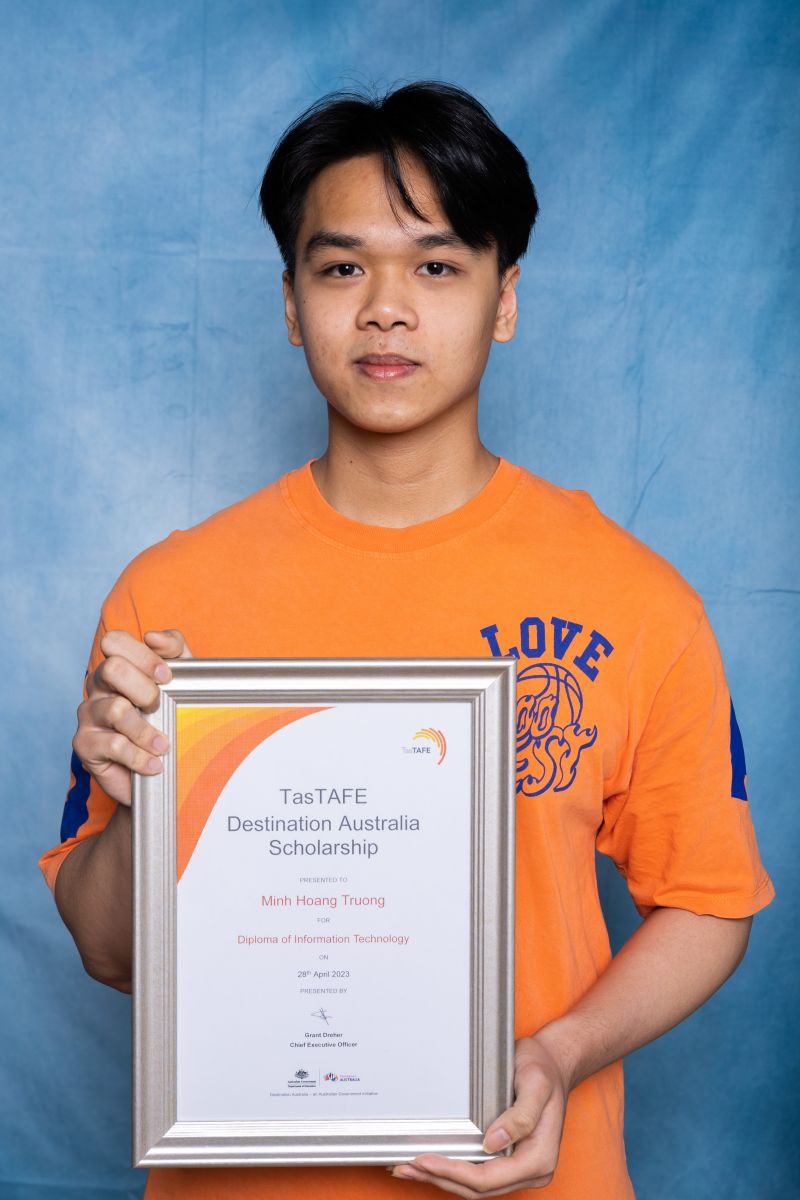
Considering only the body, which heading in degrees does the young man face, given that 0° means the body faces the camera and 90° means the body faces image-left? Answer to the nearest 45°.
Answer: approximately 0°
